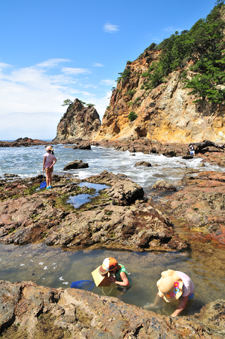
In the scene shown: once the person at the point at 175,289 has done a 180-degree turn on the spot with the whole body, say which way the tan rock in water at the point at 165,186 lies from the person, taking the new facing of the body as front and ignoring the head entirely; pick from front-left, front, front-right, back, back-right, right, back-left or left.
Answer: front-left

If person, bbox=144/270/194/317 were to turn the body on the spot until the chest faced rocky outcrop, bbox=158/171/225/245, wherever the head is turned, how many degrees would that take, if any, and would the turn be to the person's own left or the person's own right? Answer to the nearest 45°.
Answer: approximately 135° to the person's own right

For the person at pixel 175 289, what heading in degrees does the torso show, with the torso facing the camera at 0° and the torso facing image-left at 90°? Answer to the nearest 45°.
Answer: approximately 45°

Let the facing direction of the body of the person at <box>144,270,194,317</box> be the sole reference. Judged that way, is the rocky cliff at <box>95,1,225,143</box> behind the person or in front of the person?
behind
